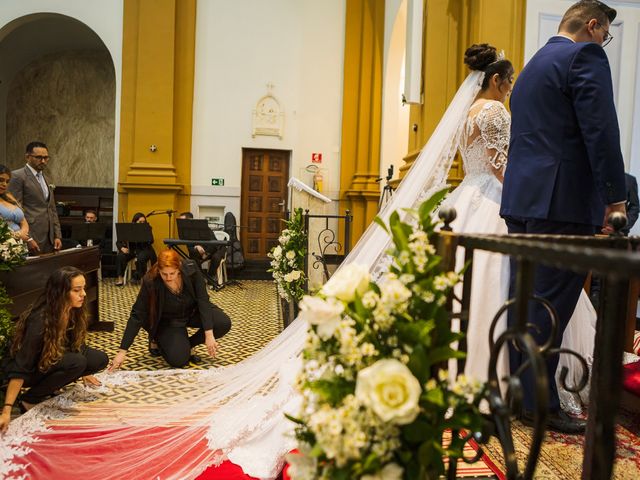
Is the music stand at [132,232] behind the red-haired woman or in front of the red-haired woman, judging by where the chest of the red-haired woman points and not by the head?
behind

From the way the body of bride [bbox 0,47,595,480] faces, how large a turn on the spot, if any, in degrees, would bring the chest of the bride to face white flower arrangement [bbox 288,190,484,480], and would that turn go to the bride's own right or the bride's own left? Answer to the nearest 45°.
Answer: approximately 135° to the bride's own right

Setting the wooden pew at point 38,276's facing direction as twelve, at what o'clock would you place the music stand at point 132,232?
The music stand is roughly at 8 o'clock from the wooden pew.

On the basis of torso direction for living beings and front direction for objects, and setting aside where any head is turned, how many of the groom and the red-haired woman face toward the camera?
1

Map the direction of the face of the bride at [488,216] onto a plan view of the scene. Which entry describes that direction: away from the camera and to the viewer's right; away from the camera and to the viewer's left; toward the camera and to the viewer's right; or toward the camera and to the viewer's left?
away from the camera and to the viewer's right

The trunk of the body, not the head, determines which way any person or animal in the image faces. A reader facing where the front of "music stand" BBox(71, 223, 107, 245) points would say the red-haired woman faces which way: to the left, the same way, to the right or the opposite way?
the opposite way

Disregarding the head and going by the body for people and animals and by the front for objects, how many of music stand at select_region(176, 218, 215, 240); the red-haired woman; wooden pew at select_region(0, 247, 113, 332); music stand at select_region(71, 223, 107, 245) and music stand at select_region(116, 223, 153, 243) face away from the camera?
3

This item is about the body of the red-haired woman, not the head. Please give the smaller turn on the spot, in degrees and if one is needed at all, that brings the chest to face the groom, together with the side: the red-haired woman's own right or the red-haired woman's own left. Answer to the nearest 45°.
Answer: approximately 45° to the red-haired woman's own left

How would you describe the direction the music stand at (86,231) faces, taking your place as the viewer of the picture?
facing away from the viewer

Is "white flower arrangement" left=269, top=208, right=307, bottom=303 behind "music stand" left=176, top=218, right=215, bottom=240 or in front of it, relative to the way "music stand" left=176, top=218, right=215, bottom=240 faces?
behind

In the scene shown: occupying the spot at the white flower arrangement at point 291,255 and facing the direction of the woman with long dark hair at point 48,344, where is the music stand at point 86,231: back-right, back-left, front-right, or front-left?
back-right

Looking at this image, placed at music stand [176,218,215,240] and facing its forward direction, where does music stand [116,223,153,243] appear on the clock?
music stand [116,223,153,243] is roughly at 10 o'clock from music stand [176,218,215,240].
